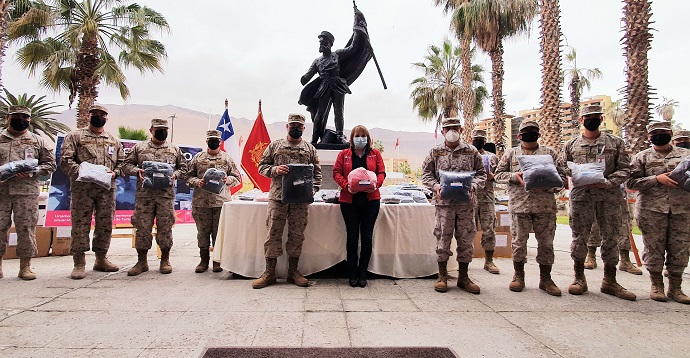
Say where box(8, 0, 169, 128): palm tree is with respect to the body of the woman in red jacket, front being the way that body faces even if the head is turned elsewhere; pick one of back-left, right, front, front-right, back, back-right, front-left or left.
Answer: back-right

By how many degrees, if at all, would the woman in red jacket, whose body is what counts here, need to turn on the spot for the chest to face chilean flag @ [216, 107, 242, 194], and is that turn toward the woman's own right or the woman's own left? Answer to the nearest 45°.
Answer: approximately 135° to the woman's own right

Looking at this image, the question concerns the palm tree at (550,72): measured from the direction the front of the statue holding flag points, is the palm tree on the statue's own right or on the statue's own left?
on the statue's own left

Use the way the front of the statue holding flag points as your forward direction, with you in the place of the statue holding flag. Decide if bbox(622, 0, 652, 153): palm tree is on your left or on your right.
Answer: on your left

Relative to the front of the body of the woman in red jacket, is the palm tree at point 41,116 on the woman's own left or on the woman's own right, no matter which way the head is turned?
on the woman's own right

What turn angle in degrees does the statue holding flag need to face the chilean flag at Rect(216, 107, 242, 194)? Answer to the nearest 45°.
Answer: approximately 45° to its right

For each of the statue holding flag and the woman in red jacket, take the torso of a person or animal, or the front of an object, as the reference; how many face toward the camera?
2
